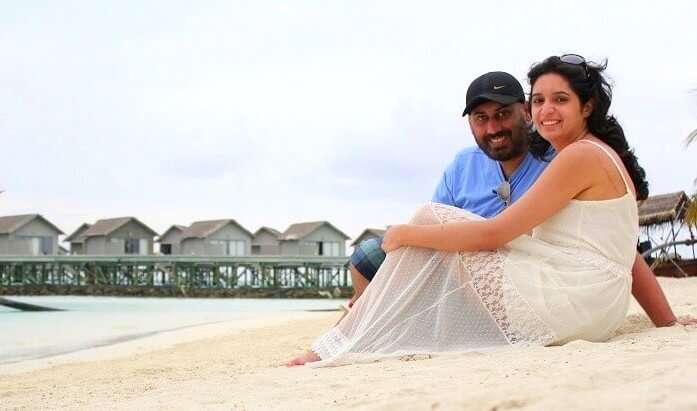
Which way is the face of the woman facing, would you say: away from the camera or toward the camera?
toward the camera

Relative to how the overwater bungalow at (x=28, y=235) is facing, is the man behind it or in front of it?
in front

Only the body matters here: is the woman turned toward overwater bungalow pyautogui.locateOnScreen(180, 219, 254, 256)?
no

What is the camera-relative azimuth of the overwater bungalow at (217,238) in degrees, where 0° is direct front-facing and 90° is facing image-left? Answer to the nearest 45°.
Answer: approximately 315°

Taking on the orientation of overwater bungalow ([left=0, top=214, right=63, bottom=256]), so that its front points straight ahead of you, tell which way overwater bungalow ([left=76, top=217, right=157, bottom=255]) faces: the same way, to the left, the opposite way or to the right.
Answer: the same way

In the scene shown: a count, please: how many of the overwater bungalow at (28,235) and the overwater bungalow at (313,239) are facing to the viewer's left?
0

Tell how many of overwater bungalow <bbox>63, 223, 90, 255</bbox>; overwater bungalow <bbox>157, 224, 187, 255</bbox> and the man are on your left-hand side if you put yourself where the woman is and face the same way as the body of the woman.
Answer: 0

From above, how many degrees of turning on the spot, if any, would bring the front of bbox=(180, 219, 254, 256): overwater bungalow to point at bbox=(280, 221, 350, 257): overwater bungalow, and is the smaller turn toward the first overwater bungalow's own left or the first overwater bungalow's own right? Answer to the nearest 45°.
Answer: approximately 45° to the first overwater bungalow's own left

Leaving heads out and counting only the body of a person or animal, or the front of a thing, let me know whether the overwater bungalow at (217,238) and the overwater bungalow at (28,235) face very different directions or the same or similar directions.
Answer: same or similar directions

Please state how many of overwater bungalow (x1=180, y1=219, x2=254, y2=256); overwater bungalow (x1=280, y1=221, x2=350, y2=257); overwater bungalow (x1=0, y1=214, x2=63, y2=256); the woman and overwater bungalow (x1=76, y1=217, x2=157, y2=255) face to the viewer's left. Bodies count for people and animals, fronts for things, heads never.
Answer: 1

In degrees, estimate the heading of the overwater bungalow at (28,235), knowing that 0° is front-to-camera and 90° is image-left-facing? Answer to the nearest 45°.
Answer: approximately 315°

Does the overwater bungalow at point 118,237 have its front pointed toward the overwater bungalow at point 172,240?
no

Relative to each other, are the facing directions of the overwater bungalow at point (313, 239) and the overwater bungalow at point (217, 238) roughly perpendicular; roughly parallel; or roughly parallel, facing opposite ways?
roughly parallel

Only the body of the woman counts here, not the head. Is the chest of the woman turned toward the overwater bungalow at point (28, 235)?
no

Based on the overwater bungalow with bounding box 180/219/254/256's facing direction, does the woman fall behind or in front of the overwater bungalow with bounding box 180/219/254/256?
in front
